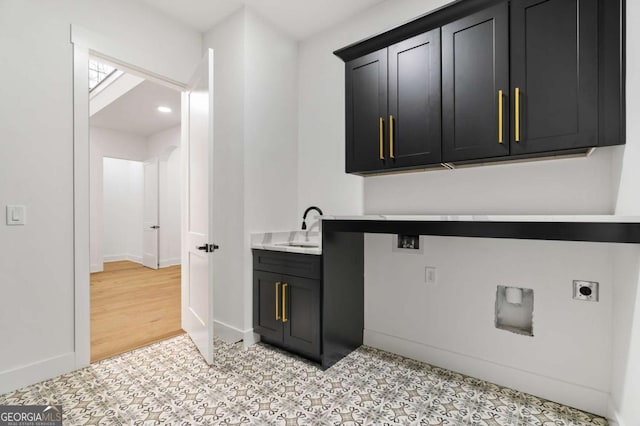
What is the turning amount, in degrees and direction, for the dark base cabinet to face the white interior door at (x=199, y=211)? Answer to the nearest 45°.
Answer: approximately 45° to its right

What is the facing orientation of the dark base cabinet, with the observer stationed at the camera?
facing the viewer and to the left of the viewer

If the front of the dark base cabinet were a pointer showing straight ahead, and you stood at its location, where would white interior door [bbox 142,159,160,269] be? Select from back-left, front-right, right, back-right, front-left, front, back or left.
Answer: right

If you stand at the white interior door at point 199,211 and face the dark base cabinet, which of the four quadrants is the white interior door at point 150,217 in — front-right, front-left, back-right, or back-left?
back-left
